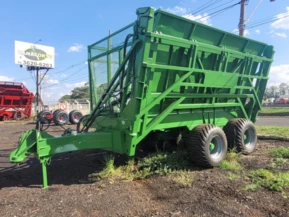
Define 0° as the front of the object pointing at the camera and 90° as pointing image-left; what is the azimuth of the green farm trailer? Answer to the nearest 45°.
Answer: approximately 45°

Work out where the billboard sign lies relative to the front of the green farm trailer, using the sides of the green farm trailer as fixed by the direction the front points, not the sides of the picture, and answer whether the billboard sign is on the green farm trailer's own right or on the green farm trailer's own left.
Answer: on the green farm trailer's own right

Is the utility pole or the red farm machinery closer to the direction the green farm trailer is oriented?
the red farm machinery

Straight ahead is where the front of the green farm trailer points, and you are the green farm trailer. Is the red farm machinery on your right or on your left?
on your right

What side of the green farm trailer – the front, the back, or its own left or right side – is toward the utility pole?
back
